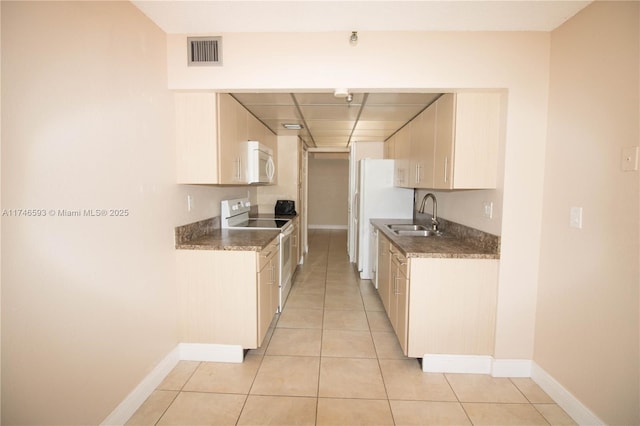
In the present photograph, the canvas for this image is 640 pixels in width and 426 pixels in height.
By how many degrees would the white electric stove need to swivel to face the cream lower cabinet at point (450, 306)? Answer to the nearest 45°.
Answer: approximately 45° to its right

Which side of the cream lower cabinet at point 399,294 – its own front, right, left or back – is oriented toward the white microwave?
front

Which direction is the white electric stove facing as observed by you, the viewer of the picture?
facing to the right of the viewer

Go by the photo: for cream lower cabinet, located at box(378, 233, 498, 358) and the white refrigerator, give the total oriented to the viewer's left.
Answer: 2

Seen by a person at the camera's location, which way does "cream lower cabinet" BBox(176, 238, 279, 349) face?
facing to the right of the viewer

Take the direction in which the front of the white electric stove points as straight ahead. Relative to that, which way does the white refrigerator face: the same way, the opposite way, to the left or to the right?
the opposite way

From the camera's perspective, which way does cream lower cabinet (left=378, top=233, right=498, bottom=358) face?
to the viewer's left

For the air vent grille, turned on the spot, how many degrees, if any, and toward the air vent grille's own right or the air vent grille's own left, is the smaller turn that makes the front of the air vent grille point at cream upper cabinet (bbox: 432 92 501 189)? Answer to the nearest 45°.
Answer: approximately 90° to the air vent grille's own left

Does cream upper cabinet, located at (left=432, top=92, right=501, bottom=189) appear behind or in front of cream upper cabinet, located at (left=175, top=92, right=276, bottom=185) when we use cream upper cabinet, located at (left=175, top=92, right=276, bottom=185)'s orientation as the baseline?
in front

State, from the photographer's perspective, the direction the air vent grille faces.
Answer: facing the viewer

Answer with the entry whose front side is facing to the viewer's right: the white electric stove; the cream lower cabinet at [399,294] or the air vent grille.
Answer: the white electric stove

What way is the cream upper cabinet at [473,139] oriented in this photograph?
to the viewer's left

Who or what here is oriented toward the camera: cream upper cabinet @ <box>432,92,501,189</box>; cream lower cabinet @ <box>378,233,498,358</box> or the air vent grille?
the air vent grille

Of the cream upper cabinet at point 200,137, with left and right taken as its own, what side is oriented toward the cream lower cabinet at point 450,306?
front
